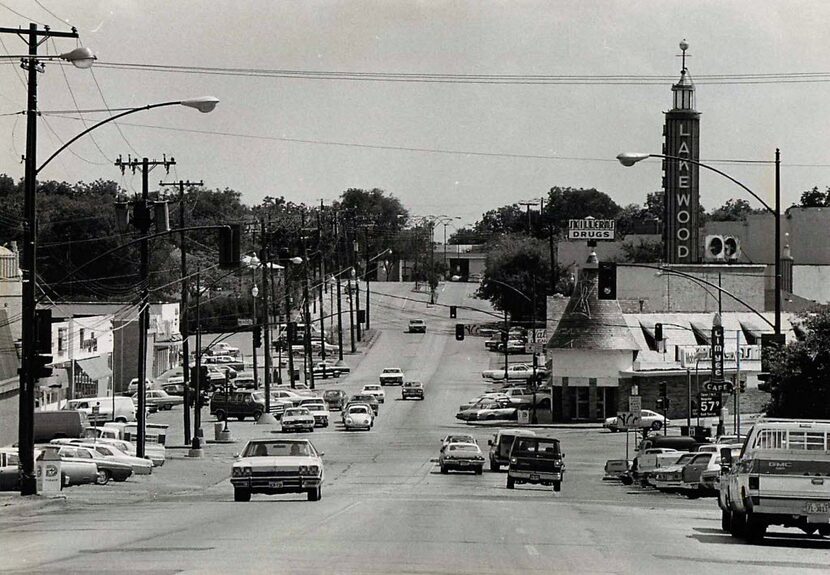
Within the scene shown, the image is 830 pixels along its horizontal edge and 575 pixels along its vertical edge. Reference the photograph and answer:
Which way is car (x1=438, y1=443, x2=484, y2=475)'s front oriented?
away from the camera

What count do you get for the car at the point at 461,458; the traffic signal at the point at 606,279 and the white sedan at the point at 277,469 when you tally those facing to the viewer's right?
0

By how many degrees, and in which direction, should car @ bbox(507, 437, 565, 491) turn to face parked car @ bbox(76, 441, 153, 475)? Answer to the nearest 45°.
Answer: approximately 90° to its left

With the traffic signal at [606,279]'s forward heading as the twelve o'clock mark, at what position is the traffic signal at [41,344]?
the traffic signal at [41,344] is roughly at 1 o'clock from the traffic signal at [606,279].

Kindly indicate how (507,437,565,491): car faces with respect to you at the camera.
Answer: facing away from the viewer

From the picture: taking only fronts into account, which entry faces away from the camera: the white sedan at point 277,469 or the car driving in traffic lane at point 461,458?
the car driving in traffic lane

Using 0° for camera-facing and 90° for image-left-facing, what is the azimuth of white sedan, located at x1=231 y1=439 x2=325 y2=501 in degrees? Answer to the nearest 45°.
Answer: approximately 0°

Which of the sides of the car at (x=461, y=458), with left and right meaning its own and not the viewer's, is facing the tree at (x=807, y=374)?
right

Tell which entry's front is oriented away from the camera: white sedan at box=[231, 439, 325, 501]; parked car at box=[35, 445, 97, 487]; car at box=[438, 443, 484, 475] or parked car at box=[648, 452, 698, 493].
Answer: car at box=[438, 443, 484, 475]

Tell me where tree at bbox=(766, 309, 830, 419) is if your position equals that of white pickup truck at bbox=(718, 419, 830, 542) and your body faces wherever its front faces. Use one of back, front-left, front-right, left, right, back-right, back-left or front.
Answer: front

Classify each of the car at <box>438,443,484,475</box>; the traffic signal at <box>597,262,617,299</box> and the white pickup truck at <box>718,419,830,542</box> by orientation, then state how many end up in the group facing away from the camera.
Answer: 2

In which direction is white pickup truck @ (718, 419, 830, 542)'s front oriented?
away from the camera

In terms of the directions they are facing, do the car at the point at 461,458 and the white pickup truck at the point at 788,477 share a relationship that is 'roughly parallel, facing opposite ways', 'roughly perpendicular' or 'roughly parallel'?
roughly parallel
